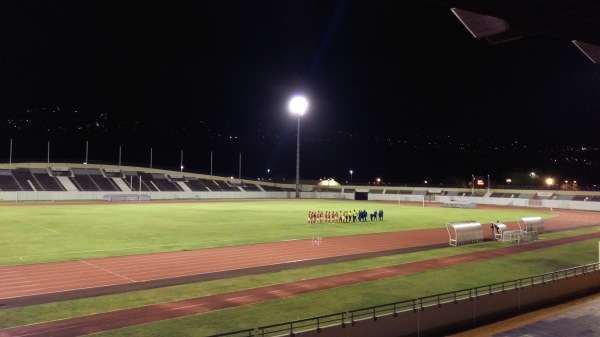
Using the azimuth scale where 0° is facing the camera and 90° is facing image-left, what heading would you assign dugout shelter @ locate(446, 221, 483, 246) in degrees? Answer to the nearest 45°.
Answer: approximately 135°

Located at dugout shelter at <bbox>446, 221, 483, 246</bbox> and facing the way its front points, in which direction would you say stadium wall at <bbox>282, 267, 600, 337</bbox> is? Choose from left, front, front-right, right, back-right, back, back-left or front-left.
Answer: back-left

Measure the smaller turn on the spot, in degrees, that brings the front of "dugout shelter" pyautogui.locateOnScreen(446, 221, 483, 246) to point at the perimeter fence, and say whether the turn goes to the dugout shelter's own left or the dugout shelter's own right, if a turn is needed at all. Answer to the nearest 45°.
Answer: approximately 135° to the dugout shelter's own left
